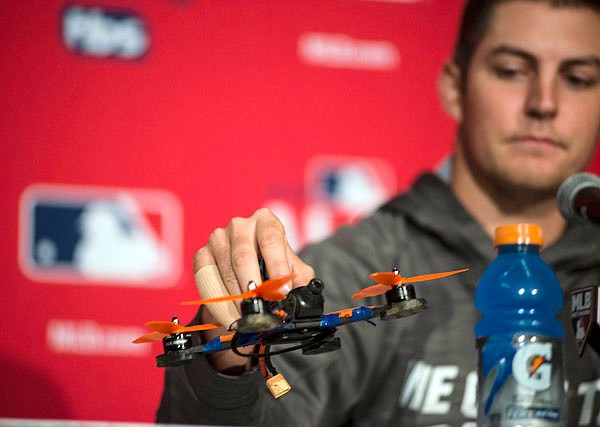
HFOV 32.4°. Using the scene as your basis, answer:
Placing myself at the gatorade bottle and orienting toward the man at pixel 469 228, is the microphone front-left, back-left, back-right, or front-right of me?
front-right

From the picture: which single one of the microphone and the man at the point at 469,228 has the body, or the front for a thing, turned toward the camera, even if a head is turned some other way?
the man

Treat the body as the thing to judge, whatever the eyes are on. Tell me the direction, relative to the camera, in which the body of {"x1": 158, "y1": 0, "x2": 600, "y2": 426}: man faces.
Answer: toward the camera

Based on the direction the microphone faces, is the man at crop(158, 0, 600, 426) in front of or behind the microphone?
in front

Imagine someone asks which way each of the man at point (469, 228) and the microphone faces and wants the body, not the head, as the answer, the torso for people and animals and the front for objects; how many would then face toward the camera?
1

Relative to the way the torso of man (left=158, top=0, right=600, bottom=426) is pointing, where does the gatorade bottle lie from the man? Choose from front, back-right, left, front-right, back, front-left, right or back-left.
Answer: front

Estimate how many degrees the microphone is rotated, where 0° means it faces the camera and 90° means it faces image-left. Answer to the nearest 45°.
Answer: approximately 135°

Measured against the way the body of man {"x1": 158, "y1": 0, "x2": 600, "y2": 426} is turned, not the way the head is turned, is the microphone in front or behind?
in front
